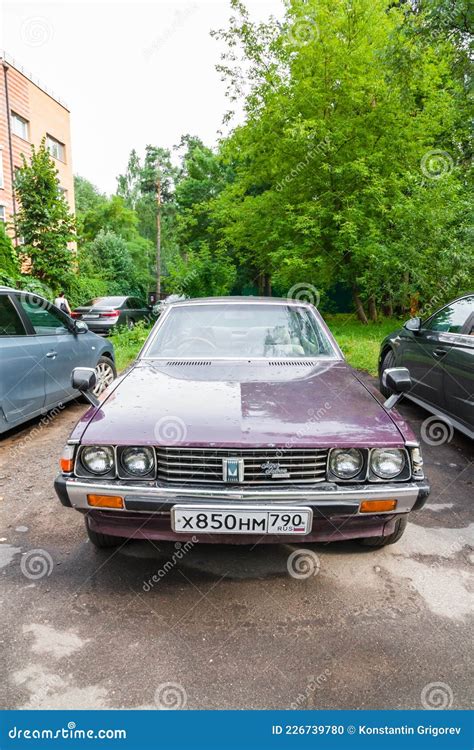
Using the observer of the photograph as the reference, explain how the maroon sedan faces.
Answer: facing the viewer

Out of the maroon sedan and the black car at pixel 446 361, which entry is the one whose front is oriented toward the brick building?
the black car

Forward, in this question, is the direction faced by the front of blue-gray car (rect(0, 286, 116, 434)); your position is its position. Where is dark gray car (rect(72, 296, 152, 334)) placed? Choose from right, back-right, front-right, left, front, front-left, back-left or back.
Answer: front-left

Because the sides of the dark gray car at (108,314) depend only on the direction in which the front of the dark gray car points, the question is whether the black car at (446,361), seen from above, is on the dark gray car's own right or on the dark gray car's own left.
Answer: on the dark gray car's own right

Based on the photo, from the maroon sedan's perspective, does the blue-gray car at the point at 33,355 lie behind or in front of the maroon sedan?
behind

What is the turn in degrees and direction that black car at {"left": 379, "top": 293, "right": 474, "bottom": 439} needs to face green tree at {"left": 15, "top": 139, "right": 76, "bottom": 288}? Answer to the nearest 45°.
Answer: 0° — it already faces it

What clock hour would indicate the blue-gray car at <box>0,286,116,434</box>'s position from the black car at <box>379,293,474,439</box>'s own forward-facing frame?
The blue-gray car is roughly at 10 o'clock from the black car.

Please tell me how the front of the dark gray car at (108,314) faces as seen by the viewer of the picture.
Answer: facing away from the viewer and to the right of the viewer

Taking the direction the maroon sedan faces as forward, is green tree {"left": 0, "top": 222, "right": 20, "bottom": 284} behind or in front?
behind

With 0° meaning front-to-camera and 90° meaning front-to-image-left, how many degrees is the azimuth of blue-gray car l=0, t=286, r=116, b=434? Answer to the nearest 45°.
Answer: approximately 225°
